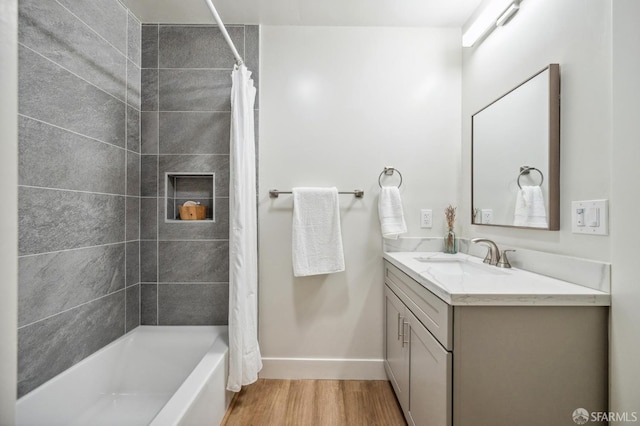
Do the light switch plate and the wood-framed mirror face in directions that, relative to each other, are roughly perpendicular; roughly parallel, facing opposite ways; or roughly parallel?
roughly parallel

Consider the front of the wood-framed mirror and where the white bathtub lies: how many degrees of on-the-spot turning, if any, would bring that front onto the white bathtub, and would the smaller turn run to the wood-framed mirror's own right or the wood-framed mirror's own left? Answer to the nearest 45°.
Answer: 0° — it already faces it

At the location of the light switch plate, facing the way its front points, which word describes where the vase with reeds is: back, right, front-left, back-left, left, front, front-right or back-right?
right

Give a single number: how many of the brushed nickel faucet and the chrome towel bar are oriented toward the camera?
1

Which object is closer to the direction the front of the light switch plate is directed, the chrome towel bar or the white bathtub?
the white bathtub

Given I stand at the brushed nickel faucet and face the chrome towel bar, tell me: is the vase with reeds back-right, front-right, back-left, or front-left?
front-right

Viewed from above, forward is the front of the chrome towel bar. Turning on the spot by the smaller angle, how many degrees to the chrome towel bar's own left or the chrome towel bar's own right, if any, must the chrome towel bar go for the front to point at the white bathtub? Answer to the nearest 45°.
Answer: approximately 90° to the chrome towel bar's own right

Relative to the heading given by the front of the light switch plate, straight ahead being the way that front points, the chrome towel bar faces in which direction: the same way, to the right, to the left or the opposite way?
to the left

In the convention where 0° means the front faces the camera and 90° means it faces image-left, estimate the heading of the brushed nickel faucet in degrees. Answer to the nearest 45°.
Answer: approximately 90°

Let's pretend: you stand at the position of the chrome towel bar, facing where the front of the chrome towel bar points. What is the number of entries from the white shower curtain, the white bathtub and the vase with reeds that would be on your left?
1

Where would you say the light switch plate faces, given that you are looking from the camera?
facing the viewer and to the left of the viewer

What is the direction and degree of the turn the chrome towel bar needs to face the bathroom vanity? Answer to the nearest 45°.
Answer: approximately 45° to its left

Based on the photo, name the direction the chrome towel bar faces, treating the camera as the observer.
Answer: facing the viewer

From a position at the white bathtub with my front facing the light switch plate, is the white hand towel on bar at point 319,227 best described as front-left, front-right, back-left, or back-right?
front-left

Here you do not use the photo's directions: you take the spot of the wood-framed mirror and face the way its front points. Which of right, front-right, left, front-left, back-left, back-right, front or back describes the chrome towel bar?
front-right
